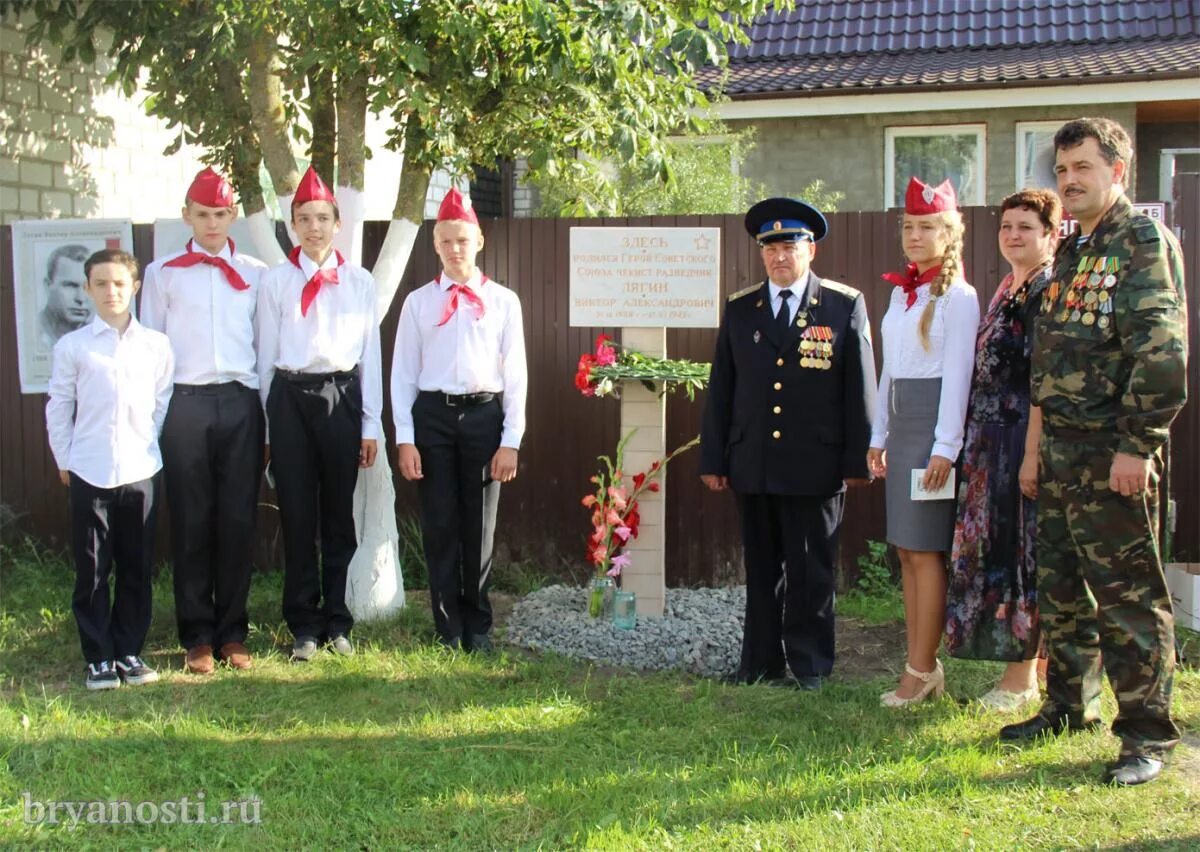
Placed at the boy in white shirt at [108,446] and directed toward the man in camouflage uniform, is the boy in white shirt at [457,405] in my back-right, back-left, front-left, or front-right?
front-left

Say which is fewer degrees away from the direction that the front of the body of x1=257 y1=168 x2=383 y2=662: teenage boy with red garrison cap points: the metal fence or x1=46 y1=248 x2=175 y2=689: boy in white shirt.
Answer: the boy in white shirt

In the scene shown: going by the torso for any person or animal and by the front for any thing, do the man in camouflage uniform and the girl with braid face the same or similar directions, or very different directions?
same or similar directions

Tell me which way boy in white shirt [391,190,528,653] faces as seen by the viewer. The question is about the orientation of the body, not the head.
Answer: toward the camera

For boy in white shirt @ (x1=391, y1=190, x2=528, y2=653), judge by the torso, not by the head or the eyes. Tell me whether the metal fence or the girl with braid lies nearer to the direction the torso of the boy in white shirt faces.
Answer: the girl with braid

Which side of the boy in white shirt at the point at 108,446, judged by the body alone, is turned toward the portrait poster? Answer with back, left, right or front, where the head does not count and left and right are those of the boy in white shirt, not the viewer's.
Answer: back

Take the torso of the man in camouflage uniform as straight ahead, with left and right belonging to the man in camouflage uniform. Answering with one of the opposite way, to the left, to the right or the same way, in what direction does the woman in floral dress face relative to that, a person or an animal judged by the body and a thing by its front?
the same way

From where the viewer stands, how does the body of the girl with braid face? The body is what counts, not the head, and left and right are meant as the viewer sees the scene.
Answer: facing the viewer and to the left of the viewer

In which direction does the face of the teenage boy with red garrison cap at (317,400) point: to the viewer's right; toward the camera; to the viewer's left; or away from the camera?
toward the camera

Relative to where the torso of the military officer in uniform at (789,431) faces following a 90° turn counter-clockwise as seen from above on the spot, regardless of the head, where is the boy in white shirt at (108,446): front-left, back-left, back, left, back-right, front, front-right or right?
back

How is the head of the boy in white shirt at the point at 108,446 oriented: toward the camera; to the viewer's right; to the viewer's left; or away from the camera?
toward the camera

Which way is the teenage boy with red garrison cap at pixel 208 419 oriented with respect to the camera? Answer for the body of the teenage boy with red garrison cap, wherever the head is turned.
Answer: toward the camera
